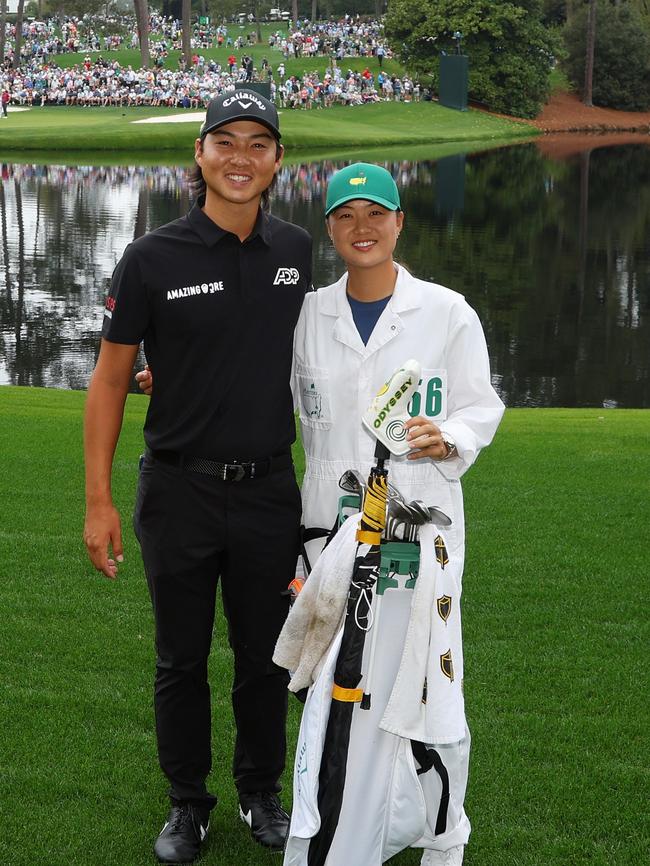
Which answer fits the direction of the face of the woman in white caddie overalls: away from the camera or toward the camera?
toward the camera

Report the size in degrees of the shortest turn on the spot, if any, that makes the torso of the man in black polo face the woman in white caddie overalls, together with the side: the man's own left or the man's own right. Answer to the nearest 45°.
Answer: approximately 45° to the man's own left

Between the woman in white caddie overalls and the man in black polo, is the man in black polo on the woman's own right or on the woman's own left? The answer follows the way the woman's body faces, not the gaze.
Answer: on the woman's own right

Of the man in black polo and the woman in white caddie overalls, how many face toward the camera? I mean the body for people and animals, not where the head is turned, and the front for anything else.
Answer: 2

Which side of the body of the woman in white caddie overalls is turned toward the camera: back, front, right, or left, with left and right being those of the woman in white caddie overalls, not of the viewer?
front

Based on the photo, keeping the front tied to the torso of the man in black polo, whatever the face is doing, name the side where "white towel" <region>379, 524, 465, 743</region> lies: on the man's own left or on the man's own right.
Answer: on the man's own left

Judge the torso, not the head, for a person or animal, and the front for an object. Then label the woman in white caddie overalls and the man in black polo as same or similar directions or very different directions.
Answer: same or similar directions

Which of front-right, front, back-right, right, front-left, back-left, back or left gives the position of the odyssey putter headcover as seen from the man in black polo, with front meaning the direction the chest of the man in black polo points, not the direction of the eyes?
front-left

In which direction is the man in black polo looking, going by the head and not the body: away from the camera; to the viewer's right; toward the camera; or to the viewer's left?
toward the camera

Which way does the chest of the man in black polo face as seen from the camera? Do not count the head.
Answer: toward the camera
